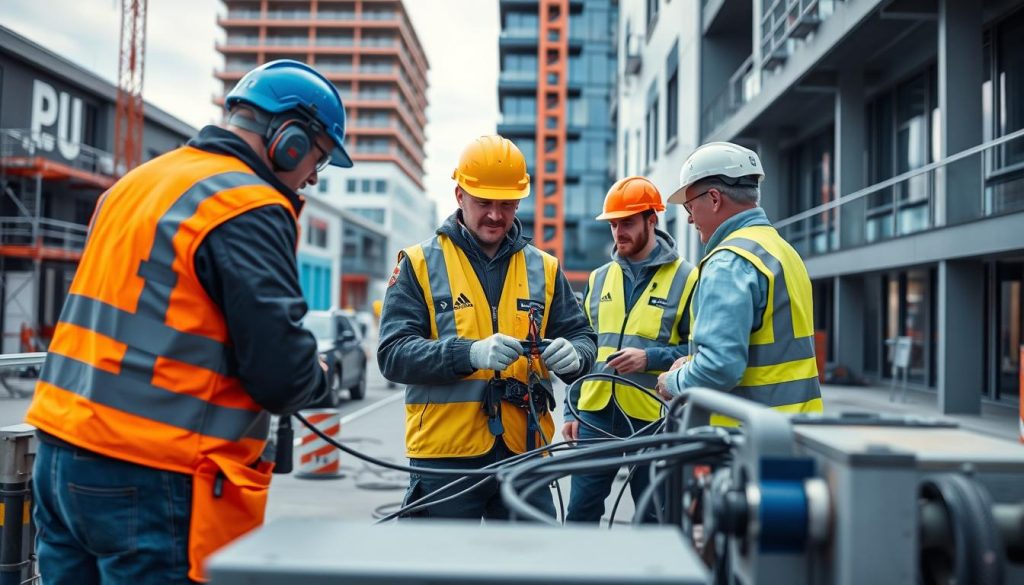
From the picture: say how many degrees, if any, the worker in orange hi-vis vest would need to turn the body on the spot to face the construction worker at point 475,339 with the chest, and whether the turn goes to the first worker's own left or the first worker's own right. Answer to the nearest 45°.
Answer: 0° — they already face them

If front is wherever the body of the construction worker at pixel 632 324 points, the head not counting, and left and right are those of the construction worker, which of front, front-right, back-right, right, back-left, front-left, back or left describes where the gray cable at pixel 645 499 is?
front-left

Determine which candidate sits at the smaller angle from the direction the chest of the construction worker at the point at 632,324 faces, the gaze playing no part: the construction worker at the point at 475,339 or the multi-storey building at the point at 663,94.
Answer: the construction worker

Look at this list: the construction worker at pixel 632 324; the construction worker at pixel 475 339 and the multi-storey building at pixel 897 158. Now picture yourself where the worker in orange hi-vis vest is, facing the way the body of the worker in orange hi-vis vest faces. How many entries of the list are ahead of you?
3

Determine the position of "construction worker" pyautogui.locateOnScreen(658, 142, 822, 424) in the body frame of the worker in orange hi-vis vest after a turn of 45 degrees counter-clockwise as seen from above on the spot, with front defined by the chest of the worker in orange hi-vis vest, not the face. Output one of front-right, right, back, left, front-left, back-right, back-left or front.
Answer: right

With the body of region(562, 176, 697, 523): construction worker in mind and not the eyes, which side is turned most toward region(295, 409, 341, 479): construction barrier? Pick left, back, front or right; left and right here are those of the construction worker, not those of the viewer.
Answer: right

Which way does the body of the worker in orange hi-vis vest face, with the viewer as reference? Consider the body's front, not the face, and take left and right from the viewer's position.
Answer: facing away from the viewer and to the right of the viewer

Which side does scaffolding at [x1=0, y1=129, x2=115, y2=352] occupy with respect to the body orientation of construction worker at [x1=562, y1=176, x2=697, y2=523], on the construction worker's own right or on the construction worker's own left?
on the construction worker's own right

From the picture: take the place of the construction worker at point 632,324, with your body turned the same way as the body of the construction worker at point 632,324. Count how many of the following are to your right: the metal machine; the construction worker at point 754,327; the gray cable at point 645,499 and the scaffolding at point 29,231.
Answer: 1

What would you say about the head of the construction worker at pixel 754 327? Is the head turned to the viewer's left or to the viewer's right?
to the viewer's left

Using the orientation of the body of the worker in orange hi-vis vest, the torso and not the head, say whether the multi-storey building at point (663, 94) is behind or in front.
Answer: in front

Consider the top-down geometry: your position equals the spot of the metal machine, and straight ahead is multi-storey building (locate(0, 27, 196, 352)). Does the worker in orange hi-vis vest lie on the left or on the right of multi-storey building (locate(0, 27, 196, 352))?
left

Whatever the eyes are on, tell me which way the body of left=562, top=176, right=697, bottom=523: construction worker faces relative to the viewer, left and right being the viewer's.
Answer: facing the viewer and to the left of the viewer

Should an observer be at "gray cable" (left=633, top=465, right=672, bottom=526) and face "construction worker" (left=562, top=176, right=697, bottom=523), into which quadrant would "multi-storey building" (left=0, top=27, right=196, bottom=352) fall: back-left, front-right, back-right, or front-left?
front-left
